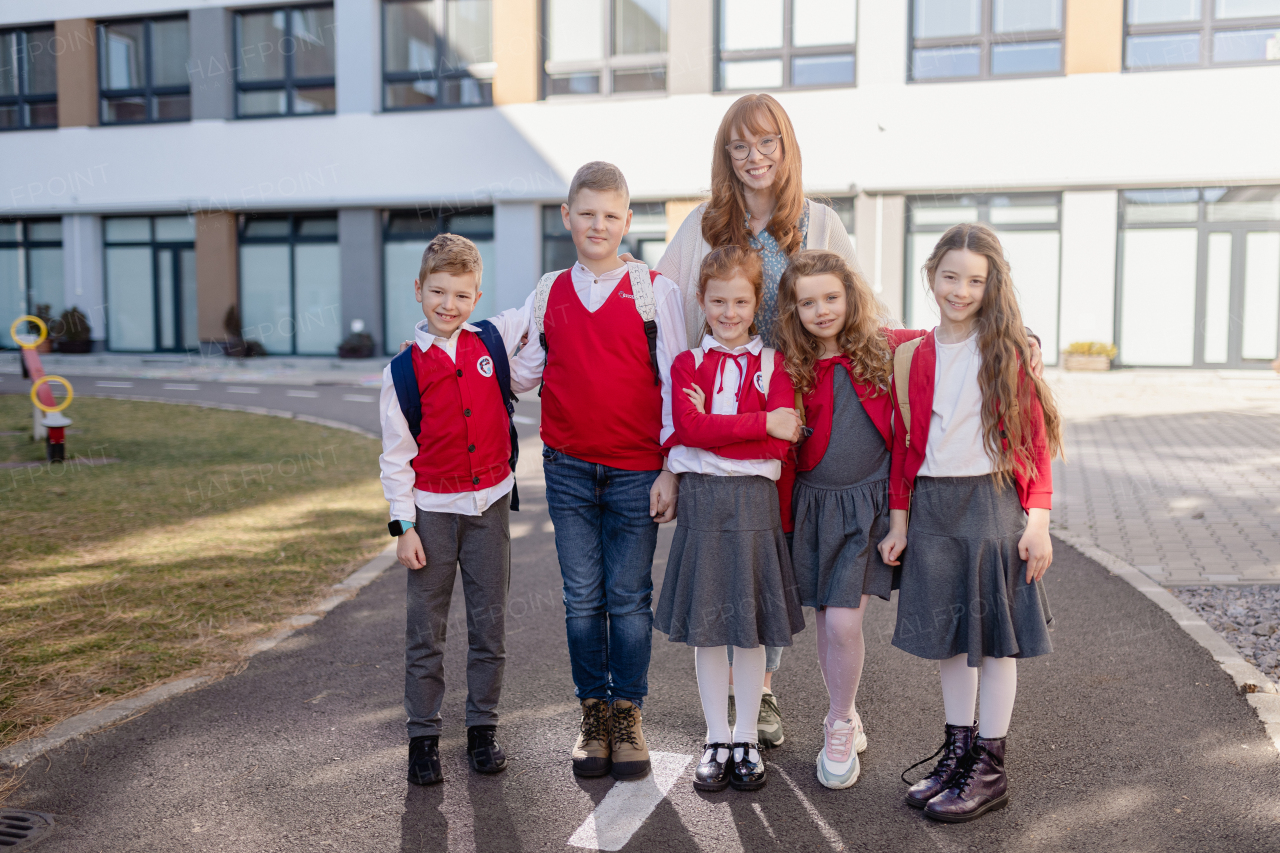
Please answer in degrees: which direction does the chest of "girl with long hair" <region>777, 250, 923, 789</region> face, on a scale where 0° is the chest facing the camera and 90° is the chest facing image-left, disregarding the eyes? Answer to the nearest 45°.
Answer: approximately 0°

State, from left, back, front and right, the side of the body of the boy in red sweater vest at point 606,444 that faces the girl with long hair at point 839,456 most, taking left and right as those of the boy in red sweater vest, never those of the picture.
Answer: left

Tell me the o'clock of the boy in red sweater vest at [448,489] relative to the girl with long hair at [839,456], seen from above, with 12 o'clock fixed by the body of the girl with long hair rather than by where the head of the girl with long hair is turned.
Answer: The boy in red sweater vest is roughly at 3 o'clock from the girl with long hair.

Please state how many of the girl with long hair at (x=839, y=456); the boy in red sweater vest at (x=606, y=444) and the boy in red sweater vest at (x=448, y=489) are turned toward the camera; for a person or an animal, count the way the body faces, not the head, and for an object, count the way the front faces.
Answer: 3

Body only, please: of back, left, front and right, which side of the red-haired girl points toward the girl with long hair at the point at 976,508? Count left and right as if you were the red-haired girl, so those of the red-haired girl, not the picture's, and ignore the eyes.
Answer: left

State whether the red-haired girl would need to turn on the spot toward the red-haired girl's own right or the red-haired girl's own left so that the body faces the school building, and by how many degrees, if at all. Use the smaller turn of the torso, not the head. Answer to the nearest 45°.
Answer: approximately 180°

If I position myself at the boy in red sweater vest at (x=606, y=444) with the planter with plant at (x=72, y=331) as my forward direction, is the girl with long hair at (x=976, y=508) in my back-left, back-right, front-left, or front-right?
back-right
